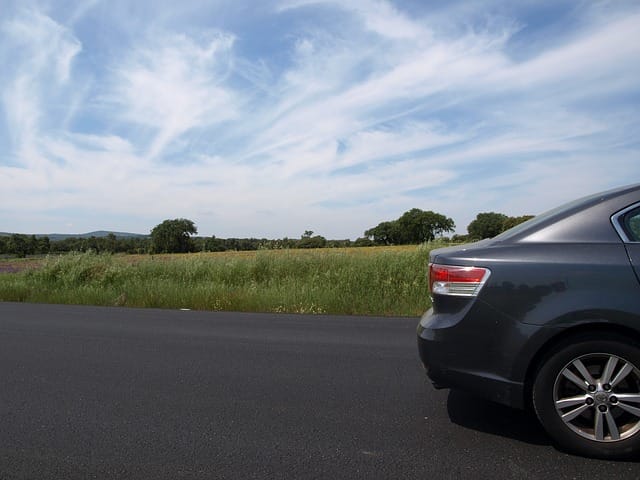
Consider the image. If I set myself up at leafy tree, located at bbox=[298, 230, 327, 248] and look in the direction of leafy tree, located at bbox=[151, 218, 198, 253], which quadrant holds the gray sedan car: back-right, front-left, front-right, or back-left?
front-left

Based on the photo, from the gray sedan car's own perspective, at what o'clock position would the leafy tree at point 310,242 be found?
The leafy tree is roughly at 8 o'clock from the gray sedan car.

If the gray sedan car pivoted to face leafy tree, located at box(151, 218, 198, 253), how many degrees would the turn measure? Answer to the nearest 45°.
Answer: approximately 135° to its left

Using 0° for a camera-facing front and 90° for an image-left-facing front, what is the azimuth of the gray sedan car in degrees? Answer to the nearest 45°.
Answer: approximately 270°
